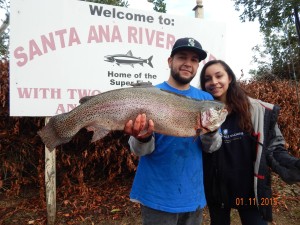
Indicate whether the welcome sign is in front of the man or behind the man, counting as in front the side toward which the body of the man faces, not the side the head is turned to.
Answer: behind

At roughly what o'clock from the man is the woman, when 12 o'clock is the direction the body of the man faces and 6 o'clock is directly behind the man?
The woman is roughly at 8 o'clock from the man.

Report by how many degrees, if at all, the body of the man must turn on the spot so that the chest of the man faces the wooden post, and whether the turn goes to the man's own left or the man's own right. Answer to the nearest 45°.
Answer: approximately 135° to the man's own right

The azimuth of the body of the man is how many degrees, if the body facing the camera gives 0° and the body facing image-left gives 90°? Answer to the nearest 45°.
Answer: approximately 0°
